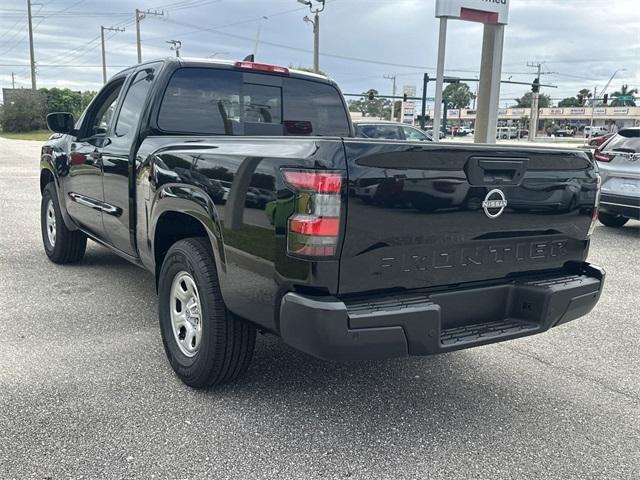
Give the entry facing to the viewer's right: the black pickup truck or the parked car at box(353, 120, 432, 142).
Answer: the parked car

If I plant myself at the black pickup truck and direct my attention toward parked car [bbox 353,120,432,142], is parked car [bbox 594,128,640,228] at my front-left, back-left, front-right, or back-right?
front-right

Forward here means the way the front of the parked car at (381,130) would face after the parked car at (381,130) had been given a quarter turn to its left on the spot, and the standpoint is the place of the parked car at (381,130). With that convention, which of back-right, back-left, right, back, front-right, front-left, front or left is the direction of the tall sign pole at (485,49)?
front-right

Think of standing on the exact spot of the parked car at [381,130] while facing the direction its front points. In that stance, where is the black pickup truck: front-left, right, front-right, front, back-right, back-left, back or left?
right

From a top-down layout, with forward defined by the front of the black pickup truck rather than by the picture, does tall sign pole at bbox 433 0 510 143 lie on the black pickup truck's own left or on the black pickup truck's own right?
on the black pickup truck's own right

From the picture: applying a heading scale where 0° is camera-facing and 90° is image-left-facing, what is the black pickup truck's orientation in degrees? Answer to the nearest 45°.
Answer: approximately 135°
